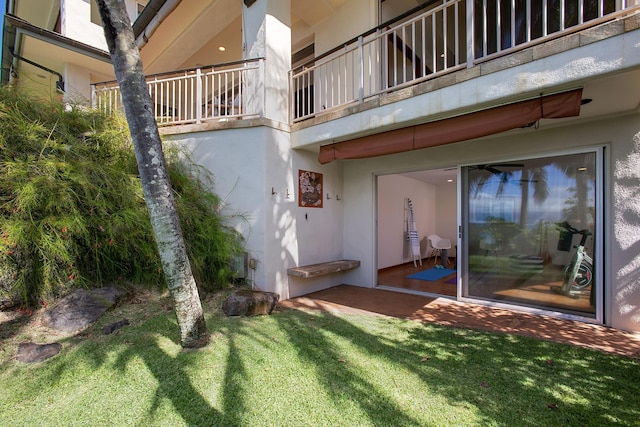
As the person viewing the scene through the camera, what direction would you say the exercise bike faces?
facing the viewer and to the left of the viewer

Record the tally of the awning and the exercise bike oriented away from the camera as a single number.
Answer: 0

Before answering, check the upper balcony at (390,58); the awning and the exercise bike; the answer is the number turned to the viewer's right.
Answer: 0

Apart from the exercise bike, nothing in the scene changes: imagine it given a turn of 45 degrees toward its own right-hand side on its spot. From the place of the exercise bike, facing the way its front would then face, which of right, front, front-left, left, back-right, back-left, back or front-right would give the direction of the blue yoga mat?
front-right

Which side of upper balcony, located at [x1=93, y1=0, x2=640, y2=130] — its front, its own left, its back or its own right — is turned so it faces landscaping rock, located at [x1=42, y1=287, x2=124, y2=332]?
front

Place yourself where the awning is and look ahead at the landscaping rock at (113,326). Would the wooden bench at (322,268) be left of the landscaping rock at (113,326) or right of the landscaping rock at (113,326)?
right

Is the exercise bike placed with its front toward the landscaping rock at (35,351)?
yes

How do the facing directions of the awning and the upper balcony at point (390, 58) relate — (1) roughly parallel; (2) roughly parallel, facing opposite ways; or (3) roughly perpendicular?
roughly parallel

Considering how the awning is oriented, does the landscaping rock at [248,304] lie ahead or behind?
ahead

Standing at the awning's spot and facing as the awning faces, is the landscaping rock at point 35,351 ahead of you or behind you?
ahead
